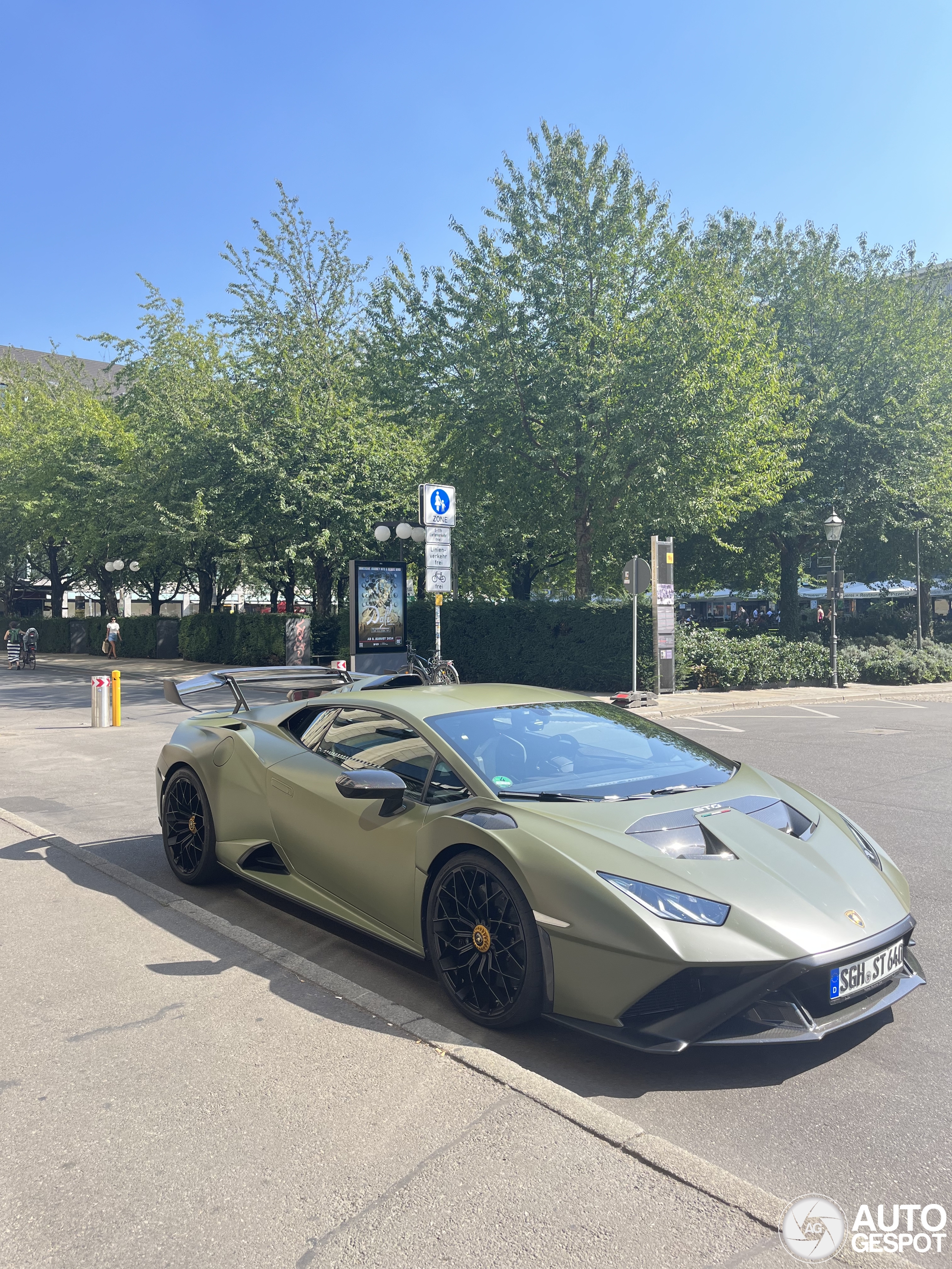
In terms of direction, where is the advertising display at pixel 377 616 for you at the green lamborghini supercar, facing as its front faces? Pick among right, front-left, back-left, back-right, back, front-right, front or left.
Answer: back-left

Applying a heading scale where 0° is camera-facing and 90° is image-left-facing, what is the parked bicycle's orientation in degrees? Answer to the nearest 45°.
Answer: approximately 90°

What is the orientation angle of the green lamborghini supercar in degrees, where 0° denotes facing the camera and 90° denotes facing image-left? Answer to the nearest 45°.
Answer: approximately 315°

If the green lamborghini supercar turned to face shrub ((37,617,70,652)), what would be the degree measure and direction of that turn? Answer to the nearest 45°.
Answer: approximately 180°

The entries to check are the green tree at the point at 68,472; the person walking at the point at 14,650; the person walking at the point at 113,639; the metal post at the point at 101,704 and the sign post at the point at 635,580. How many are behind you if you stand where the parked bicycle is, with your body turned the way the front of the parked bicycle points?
1

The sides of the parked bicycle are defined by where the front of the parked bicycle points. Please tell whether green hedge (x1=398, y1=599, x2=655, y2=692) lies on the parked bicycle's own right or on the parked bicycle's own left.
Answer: on the parked bicycle's own right

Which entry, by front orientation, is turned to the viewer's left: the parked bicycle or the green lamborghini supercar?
the parked bicycle
